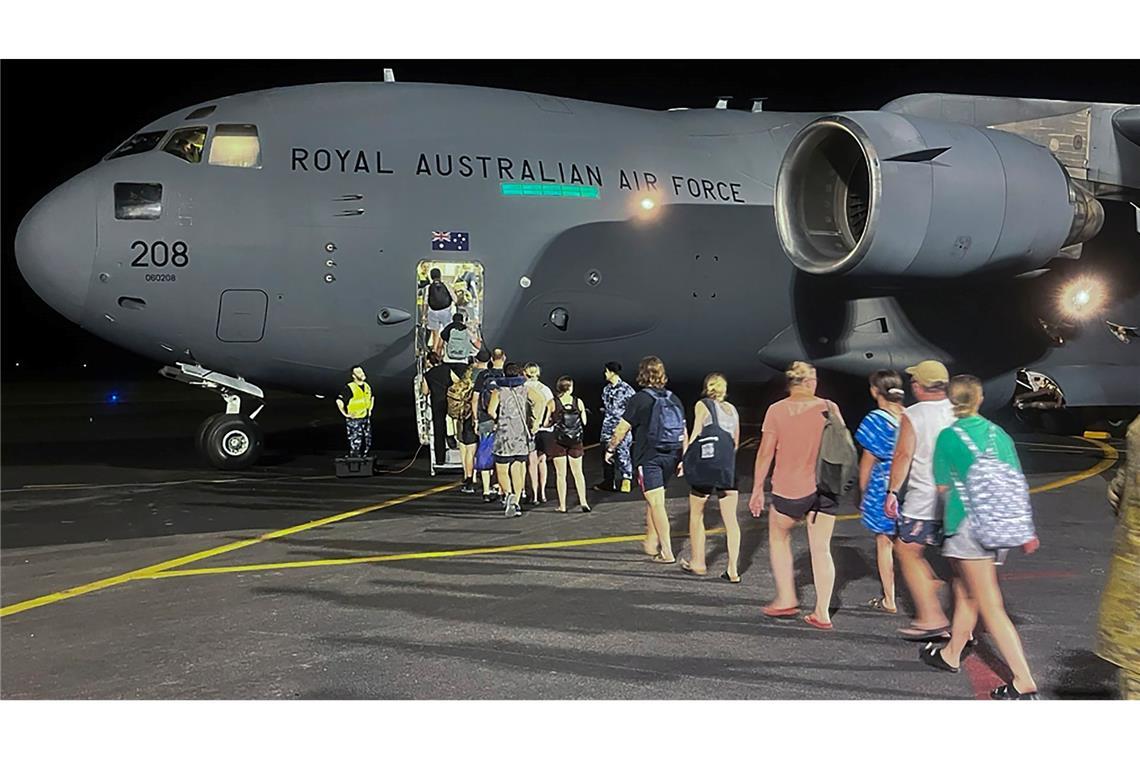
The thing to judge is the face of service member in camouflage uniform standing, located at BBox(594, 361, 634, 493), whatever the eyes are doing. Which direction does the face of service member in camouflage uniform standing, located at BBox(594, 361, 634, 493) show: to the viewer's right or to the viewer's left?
to the viewer's left

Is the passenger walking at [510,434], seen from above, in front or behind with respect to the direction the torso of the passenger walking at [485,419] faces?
behind

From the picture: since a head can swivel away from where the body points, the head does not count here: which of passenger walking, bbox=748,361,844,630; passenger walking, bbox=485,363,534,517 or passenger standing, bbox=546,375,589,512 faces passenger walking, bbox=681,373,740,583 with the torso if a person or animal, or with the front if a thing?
passenger walking, bbox=748,361,844,630

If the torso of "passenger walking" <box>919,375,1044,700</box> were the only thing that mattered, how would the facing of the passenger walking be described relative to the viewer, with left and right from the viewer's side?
facing away from the viewer and to the left of the viewer

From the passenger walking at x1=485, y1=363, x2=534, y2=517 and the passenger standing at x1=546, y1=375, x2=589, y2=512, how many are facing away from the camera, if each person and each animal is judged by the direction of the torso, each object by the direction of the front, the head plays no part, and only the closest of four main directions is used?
2

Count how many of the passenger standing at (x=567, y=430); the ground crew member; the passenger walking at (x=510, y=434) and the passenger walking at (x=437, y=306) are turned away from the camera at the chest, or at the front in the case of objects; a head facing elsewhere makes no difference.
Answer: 3

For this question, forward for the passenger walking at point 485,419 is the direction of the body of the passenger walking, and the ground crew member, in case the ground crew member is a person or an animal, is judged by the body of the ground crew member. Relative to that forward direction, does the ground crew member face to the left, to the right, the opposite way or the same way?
the opposite way

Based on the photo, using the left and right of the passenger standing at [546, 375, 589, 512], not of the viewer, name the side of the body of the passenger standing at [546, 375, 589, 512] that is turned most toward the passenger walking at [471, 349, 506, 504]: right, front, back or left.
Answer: left

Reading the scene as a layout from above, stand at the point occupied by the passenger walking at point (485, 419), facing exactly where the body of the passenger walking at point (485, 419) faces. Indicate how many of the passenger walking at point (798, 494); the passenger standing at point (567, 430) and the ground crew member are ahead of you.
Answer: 1

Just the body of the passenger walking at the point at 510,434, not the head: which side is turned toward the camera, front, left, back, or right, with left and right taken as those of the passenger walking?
back

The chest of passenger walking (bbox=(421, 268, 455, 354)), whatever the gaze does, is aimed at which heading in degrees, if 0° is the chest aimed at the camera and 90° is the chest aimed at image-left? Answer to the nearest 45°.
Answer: approximately 180°

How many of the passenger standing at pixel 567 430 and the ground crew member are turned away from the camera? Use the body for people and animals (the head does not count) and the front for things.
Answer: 1

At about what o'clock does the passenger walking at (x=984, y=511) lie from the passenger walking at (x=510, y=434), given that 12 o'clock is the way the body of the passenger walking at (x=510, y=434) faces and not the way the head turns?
the passenger walking at (x=984, y=511) is roughly at 5 o'clock from the passenger walking at (x=510, y=434).

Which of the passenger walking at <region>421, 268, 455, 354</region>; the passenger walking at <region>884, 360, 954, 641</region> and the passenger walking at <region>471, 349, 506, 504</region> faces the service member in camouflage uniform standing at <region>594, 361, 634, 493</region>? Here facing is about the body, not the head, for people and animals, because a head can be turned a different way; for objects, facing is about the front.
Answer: the passenger walking at <region>884, 360, 954, 641</region>

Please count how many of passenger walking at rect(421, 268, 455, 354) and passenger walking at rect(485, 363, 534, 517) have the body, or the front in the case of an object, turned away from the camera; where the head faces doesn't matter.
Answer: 2

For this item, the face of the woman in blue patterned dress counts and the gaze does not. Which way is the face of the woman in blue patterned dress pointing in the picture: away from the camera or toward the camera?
away from the camera

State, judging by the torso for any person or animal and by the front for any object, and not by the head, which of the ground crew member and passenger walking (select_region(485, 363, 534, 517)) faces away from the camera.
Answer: the passenger walking

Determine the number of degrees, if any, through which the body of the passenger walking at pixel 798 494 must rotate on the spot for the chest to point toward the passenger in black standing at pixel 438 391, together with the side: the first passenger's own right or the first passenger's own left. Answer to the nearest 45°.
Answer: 0° — they already face them
